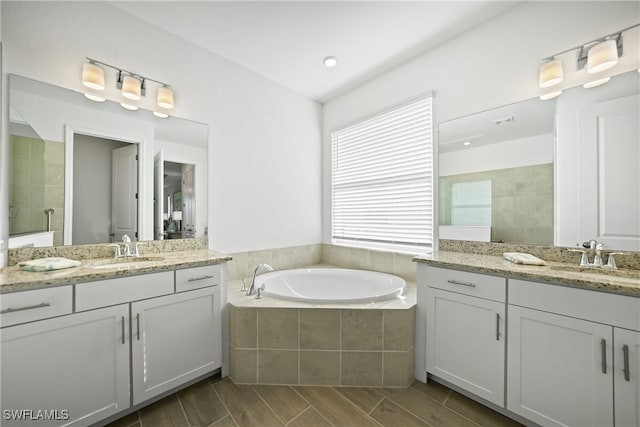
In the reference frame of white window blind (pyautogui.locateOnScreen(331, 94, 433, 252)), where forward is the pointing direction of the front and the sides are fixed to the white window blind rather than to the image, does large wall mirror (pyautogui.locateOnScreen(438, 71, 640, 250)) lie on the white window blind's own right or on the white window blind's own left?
on the white window blind's own left

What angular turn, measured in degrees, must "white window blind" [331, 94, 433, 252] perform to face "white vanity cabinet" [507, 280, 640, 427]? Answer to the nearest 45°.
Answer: approximately 90° to its left

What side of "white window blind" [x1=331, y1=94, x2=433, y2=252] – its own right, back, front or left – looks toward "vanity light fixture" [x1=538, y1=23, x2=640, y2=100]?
left

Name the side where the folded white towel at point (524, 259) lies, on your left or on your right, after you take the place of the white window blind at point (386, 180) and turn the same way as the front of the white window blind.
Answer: on your left

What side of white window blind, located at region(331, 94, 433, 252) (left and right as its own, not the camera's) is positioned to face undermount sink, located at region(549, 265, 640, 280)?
left

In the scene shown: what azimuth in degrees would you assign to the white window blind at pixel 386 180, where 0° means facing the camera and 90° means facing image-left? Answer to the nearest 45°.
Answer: approximately 45°
